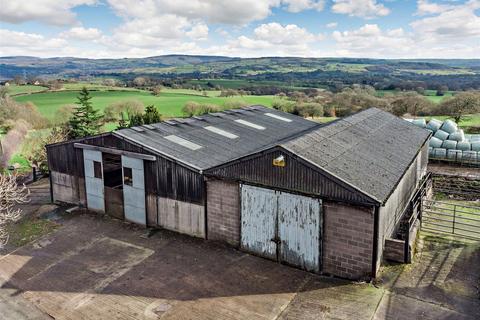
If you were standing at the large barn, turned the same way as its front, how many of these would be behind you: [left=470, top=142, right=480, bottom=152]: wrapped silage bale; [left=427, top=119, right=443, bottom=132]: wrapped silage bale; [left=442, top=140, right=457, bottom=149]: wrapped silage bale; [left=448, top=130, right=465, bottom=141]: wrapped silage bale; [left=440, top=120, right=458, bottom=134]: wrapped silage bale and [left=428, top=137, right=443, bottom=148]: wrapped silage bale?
6

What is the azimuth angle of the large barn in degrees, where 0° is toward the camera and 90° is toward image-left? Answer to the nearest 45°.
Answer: approximately 45°

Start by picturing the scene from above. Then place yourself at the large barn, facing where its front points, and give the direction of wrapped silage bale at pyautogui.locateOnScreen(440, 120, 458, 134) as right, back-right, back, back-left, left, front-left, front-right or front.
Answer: back

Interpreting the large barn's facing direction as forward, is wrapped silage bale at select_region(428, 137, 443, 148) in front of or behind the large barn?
behind

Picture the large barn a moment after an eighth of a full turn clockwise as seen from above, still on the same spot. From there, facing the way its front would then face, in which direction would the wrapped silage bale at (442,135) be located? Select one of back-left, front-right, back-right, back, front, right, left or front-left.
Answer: back-right

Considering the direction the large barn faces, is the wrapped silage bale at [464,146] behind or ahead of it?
behind

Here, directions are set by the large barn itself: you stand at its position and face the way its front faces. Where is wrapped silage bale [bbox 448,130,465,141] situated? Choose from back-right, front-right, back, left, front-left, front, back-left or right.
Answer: back

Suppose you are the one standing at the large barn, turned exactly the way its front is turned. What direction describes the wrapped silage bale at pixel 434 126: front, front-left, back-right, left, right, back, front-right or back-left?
back

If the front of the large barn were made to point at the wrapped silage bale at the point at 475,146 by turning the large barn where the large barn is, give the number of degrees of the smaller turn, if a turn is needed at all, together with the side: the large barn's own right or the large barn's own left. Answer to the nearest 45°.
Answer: approximately 180°

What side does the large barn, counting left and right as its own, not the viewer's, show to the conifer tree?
right

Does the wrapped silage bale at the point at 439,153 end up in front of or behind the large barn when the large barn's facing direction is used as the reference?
behind

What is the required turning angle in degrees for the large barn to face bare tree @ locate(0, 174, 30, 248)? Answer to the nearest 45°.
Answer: approximately 45° to its right
